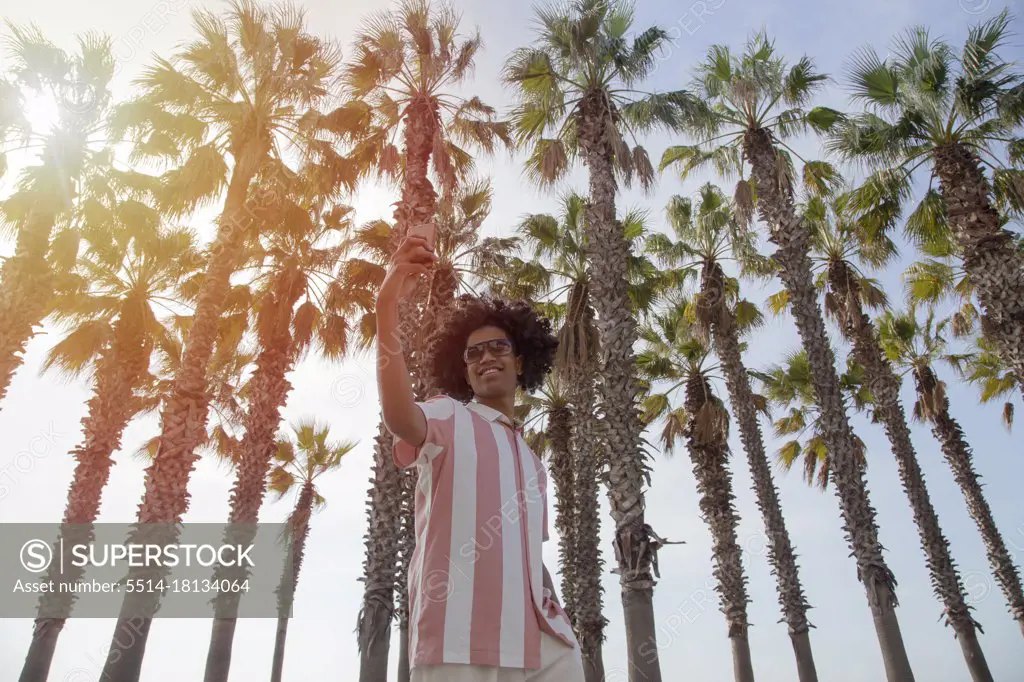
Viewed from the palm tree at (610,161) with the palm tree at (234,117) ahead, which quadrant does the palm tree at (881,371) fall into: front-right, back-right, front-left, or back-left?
back-right

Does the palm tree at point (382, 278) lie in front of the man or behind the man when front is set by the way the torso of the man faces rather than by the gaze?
behind

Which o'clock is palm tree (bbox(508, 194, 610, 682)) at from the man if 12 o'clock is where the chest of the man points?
The palm tree is roughly at 8 o'clock from the man.

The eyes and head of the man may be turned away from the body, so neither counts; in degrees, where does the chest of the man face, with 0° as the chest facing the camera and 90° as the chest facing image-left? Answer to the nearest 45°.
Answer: approximately 315°

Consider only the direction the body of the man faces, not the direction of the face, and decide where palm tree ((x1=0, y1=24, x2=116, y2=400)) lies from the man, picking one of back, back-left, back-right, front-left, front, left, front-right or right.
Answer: back

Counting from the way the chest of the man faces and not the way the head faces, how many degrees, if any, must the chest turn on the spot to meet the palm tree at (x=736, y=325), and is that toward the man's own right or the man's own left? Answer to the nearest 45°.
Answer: approximately 90° to the man's own left

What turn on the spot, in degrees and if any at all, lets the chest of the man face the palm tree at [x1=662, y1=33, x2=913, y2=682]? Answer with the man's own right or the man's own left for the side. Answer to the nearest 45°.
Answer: approximately 90° to the man's own left

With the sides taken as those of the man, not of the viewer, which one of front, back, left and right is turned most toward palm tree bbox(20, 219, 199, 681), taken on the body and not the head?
back

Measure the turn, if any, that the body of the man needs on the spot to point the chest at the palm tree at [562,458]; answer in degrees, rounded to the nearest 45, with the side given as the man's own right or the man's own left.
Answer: approximately 135° to the man's own left
